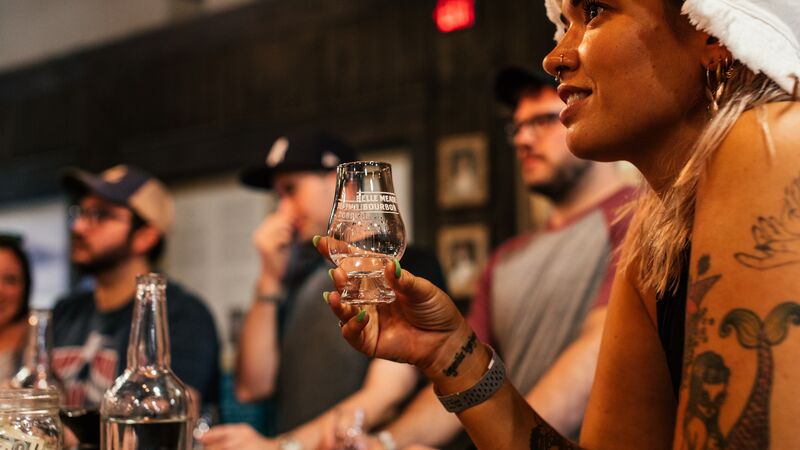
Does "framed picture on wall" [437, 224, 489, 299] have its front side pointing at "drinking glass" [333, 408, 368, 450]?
yes

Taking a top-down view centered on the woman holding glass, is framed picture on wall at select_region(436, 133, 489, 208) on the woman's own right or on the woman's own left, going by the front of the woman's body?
on the woman's own right

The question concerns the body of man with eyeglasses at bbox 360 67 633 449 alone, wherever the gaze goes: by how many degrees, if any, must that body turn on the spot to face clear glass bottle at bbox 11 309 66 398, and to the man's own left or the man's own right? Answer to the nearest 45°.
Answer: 0° — they already face it

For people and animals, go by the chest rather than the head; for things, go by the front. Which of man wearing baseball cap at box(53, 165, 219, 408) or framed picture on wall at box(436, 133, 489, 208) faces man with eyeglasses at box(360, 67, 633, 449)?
the framed picture on wall

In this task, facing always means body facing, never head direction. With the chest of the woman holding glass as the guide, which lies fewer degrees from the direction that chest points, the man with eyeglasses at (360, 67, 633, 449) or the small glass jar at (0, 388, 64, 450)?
the small glass jar

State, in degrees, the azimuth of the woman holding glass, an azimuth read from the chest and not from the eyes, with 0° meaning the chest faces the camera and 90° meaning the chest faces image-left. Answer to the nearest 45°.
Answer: approximately 90°

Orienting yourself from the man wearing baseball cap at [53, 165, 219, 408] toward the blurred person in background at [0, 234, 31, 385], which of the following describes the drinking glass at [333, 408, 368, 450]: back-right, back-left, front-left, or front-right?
back-left

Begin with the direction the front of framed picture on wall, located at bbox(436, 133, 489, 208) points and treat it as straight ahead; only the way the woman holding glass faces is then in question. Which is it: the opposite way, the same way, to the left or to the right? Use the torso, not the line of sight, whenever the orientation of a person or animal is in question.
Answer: to the right

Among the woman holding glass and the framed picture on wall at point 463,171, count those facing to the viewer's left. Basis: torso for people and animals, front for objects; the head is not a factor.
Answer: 1
